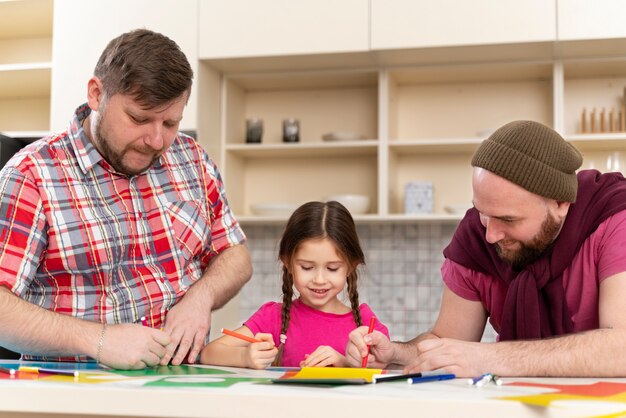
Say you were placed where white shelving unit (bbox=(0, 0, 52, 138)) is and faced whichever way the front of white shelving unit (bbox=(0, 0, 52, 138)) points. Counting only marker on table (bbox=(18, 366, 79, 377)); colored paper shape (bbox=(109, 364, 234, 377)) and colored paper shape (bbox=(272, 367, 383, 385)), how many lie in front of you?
3

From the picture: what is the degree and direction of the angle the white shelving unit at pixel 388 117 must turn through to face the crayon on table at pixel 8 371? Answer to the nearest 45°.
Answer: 0° — it already faces it

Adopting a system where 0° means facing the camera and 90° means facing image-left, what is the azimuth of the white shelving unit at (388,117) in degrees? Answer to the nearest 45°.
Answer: approximately 0°

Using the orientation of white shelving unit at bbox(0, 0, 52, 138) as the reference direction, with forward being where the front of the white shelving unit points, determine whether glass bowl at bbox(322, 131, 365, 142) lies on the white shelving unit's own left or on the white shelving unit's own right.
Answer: on the white shelving unit's own left

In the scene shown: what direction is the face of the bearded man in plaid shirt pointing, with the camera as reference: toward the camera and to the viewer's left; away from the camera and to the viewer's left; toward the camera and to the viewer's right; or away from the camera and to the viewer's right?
toward the camera and to the viewer's right

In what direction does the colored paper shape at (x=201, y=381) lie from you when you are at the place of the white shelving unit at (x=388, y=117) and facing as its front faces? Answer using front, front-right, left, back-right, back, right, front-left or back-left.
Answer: front

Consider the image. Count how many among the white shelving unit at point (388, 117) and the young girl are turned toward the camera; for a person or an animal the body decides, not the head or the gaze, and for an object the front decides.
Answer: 2

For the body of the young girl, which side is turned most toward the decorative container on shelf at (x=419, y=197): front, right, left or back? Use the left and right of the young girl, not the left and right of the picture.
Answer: back

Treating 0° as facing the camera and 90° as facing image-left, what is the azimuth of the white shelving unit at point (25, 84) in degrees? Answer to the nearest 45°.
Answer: approximately 0°

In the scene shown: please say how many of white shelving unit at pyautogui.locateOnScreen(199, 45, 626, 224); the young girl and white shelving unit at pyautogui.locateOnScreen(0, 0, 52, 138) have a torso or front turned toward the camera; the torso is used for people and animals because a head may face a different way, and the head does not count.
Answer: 3

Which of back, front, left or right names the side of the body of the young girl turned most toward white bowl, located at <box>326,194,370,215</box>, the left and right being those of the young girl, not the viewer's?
back

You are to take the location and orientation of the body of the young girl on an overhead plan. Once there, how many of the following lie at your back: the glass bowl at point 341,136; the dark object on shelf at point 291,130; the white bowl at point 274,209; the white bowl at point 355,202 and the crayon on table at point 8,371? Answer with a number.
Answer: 4

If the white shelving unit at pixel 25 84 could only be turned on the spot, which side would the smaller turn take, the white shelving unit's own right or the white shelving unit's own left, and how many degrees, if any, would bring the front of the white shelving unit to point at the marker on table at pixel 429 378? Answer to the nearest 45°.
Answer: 0° — it already faces it
